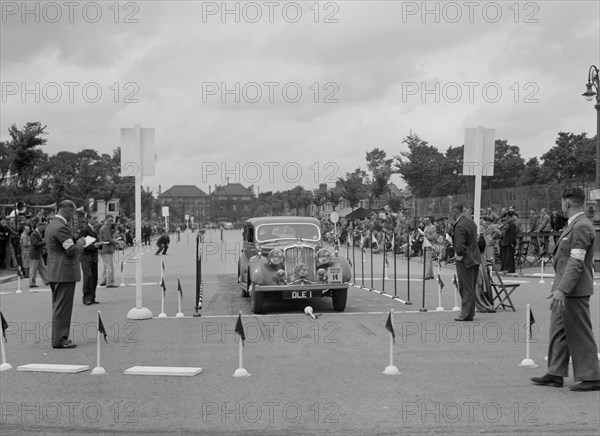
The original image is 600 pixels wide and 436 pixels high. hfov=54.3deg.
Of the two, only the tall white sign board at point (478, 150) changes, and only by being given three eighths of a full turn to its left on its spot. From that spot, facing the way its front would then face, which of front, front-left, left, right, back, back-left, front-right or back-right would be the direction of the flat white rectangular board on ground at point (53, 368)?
front

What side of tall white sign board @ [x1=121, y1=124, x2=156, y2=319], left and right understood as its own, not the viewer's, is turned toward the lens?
back

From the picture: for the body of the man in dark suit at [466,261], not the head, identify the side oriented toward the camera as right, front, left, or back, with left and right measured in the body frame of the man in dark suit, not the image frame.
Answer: left

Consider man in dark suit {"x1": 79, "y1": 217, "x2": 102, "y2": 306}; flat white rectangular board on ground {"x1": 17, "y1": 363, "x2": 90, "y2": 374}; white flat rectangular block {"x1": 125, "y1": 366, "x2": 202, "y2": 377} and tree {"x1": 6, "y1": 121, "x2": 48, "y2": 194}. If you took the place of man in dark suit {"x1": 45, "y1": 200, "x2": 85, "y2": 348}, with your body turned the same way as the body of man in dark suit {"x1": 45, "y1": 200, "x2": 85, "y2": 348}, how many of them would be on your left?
2

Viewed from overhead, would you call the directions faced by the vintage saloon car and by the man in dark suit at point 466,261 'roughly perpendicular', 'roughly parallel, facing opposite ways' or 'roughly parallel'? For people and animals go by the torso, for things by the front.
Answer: roughly perpendicular

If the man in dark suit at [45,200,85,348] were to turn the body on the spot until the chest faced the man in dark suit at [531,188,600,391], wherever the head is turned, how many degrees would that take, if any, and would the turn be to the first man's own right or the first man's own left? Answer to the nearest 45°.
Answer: approximately 45° to the first man's own right

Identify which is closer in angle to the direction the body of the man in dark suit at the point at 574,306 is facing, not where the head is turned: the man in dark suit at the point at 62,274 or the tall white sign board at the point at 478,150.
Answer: the man in dark suit

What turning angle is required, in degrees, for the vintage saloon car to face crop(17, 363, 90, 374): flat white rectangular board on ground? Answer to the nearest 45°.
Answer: approximately 45° to its right

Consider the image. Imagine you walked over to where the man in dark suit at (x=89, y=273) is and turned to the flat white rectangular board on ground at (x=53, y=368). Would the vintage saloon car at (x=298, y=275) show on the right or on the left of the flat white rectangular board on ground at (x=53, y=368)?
left

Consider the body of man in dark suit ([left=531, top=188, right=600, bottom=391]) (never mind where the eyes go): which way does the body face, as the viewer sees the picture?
to the viewer's left

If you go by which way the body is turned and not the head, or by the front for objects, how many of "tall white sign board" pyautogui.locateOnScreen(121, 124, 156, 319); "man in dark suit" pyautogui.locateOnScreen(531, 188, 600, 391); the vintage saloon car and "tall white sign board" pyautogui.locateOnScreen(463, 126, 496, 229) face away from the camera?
2

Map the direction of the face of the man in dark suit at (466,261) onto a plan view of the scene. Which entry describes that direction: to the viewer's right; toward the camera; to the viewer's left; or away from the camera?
to the viewer's left
